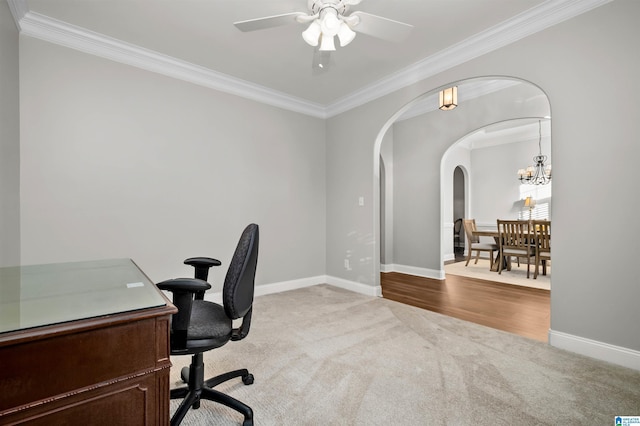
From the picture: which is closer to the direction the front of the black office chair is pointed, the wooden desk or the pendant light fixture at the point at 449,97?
the wooden desk

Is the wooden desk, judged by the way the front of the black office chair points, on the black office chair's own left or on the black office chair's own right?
on the black office chair's own left

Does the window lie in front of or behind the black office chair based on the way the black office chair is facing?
behind

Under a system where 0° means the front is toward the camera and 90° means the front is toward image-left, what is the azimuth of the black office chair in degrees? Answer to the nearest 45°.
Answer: approximately 90°

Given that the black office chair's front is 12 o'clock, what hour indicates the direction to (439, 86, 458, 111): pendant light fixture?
The pendant light fixture is roughly at 5 o'clock from the black office chair.

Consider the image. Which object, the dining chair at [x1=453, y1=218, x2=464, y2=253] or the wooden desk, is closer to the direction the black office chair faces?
the wooden desk

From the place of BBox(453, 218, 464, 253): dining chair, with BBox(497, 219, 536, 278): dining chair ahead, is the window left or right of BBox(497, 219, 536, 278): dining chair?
left

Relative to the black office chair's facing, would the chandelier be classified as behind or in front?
behind

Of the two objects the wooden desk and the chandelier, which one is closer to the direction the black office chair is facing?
the wooden desk

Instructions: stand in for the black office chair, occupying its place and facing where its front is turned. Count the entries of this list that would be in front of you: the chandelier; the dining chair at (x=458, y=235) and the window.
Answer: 0

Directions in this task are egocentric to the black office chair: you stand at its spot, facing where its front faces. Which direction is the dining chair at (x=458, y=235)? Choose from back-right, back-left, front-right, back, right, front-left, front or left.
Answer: back-right
